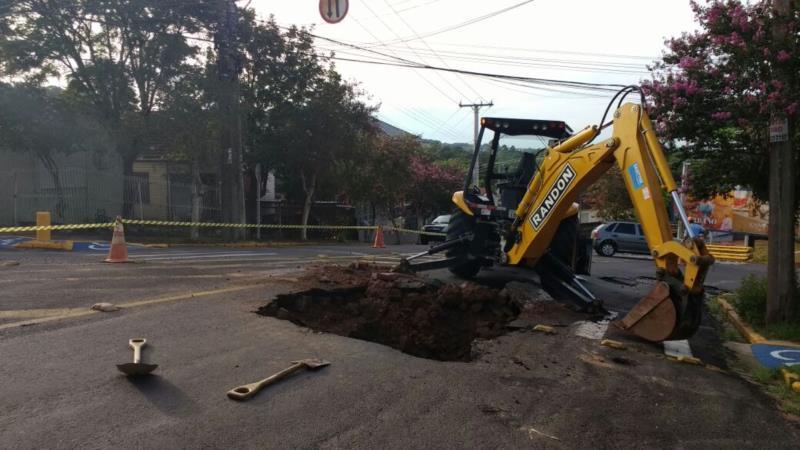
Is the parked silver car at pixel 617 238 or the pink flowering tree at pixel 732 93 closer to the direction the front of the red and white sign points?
the pink flowering tree

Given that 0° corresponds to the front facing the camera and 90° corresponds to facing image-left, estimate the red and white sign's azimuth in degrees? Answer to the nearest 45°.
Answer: approximately 0°

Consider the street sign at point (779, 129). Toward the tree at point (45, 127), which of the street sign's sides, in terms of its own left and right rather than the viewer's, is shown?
right

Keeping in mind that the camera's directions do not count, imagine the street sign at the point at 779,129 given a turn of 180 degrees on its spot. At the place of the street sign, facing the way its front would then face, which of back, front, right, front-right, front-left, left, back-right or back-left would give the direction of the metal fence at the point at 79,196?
left

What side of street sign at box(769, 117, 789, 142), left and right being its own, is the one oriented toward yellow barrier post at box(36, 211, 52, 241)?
right

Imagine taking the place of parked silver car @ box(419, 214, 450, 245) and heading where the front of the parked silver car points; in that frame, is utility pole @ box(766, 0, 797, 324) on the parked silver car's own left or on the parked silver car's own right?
on the parked silver car's own left

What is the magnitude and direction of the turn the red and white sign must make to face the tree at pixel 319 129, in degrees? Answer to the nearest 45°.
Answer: approximately 180°
